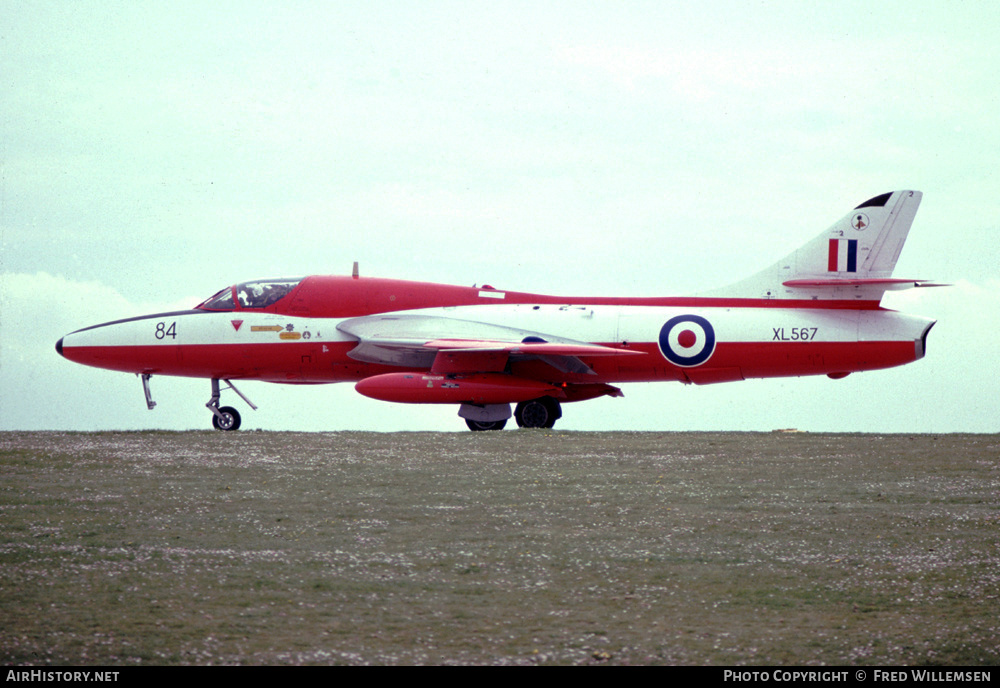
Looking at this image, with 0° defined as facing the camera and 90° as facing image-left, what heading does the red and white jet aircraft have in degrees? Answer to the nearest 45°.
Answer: approximately 90°
